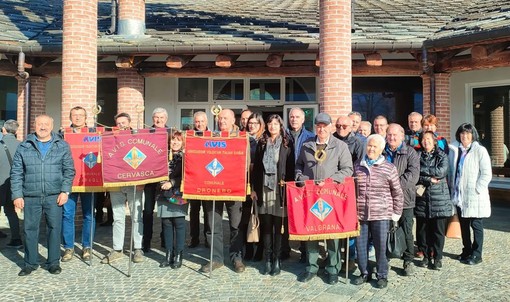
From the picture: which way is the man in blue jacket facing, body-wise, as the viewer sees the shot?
toward the camera

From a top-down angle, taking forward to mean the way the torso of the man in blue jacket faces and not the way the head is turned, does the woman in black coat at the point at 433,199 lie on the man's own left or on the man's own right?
on the man's own left

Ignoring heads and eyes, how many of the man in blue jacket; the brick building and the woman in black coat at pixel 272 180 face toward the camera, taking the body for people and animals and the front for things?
3

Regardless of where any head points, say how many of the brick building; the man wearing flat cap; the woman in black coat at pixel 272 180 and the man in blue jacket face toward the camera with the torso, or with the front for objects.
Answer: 4

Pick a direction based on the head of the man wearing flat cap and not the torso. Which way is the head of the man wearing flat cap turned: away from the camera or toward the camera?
toward the camera

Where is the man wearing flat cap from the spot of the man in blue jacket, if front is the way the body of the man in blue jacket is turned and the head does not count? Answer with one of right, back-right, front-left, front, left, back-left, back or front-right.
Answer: front-left

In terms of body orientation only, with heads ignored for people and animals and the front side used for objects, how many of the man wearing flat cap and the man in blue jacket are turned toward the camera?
2

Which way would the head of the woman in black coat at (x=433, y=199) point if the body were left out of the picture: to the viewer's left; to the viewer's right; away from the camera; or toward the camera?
toward the camera

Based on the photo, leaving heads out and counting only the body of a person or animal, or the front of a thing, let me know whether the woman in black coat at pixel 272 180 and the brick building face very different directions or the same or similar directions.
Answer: same or similar directions

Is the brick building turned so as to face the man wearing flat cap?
yes

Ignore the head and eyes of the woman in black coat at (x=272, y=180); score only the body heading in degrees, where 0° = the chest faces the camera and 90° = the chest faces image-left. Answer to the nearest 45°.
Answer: approximately 0°

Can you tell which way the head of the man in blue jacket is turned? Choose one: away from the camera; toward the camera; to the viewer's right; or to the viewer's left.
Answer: toward the camera

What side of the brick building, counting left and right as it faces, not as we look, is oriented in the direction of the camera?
front

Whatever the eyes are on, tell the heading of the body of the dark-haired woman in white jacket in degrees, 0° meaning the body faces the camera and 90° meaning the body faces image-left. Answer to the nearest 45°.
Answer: approximately 45°
